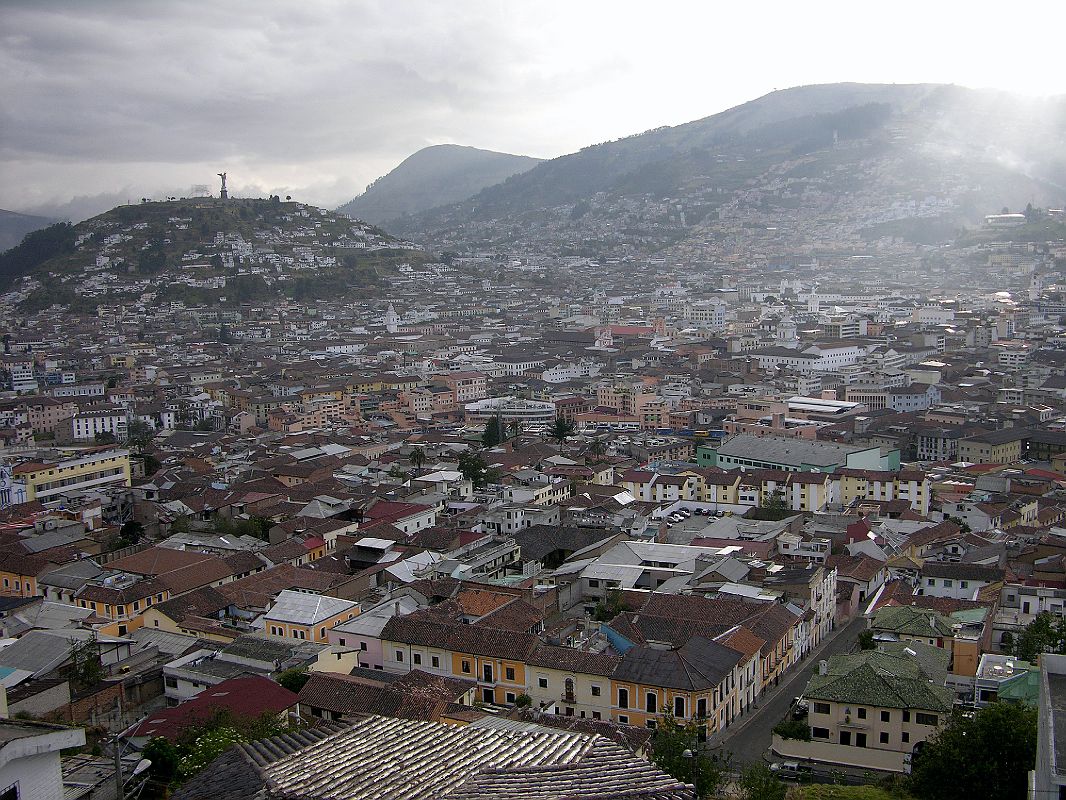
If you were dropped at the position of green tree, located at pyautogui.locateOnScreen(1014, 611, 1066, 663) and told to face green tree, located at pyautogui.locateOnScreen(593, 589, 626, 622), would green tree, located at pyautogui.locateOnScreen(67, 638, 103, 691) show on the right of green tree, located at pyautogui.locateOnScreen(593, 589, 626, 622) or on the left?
left

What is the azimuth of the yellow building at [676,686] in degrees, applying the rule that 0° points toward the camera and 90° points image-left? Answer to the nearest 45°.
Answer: approximately 0°

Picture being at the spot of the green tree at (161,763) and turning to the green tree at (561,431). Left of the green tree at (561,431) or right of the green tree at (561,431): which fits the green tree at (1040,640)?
right

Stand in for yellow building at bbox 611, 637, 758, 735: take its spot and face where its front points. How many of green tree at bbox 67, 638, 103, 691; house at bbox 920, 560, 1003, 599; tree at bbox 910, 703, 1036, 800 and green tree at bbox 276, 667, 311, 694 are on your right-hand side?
2

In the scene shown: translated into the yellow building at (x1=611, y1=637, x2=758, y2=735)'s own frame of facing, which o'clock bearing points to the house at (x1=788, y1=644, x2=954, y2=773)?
The house is roughly at 9 o'clock from the yellow building.

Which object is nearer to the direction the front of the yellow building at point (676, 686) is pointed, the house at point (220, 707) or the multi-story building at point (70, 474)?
the house

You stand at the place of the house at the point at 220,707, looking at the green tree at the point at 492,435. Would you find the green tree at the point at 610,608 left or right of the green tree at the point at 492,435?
right

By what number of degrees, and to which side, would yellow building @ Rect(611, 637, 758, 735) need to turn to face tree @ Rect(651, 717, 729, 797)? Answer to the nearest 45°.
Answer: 0° — it already faces it

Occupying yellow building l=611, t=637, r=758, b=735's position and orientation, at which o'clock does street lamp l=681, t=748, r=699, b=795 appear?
The street lamp is roughly at 12 o'clock from the yellow building.

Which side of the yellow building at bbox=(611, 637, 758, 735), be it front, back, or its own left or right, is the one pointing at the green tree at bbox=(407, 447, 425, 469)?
back

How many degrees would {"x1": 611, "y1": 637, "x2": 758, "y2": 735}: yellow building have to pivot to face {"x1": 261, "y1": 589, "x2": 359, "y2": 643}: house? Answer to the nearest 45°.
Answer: approximately 90° to its right

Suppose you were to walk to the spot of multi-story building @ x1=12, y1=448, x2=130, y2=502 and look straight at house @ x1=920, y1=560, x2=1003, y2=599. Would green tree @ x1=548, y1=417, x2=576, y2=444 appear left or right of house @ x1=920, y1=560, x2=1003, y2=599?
left

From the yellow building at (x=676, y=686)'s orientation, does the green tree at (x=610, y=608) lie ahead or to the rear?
to the rear

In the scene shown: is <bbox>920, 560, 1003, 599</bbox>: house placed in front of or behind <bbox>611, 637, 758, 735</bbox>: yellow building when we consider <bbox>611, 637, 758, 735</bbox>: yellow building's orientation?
behind

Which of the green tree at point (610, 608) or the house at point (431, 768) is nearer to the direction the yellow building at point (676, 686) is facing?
the house
